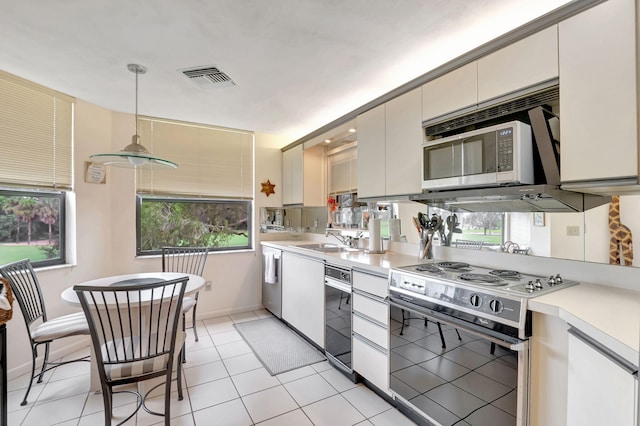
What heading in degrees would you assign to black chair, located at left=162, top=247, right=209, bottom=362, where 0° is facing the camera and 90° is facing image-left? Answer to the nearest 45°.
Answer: approximately 45°

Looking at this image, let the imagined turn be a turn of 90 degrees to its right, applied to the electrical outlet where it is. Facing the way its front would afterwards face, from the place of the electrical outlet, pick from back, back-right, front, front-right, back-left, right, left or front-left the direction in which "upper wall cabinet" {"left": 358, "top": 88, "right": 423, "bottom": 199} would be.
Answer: front

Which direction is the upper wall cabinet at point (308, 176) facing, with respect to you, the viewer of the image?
facing the viewer and to the left of the viewer

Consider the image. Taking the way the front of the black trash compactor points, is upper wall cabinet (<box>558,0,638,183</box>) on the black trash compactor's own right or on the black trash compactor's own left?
on the black trash compactor's own left

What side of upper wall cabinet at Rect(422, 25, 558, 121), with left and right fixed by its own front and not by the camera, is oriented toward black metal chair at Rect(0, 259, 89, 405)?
front

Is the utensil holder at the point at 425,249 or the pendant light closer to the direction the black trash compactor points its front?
the pendant light

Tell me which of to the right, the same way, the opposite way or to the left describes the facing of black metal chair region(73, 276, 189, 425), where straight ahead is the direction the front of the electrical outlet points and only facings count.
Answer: to the right

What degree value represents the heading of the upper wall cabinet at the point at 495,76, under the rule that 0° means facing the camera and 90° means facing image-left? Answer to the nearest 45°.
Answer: approximately 45°

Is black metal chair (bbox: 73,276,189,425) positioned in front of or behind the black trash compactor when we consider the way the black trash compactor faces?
in front

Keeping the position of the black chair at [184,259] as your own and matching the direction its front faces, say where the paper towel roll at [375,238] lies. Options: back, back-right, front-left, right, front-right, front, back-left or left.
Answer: left
